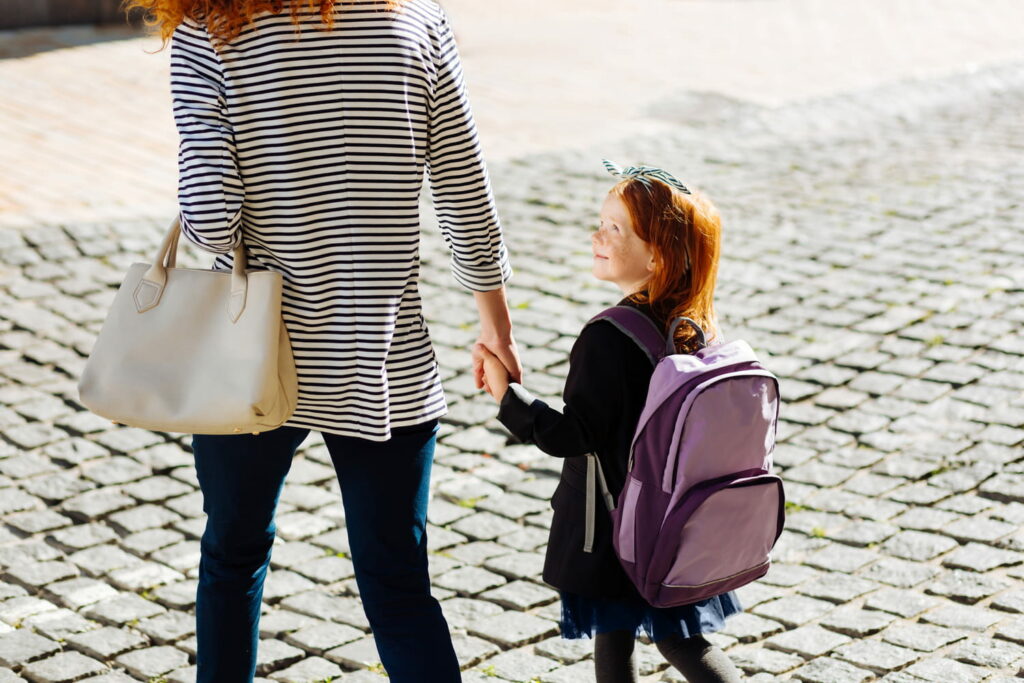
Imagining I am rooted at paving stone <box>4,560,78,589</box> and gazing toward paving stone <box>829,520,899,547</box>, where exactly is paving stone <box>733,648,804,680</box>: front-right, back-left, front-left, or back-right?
front-right

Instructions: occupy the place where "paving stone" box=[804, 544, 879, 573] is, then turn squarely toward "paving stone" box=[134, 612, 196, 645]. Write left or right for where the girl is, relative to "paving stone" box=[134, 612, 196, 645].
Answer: left

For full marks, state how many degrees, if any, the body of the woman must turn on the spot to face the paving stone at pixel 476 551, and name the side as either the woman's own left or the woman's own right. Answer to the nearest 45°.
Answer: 0° — they already face it

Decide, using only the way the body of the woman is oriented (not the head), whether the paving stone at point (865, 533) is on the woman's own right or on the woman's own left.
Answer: on the woman's own right

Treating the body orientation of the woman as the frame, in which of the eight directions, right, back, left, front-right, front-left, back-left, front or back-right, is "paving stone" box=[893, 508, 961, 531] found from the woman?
front-right

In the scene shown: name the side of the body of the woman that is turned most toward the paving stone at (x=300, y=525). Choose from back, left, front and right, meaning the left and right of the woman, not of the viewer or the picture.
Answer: front

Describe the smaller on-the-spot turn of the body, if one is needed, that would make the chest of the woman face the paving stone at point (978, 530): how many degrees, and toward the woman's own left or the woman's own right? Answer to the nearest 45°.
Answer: approximately 45° to the woman's own right

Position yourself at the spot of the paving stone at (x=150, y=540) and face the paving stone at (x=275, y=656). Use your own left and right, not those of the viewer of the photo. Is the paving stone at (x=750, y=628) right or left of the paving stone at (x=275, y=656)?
left

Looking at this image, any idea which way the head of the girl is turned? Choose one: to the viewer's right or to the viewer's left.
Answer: to the viewer's left

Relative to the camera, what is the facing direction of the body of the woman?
away from the camera

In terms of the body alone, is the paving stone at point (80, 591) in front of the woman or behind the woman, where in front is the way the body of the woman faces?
in front

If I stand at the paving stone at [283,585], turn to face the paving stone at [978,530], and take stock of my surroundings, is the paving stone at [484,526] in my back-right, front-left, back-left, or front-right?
front-left
